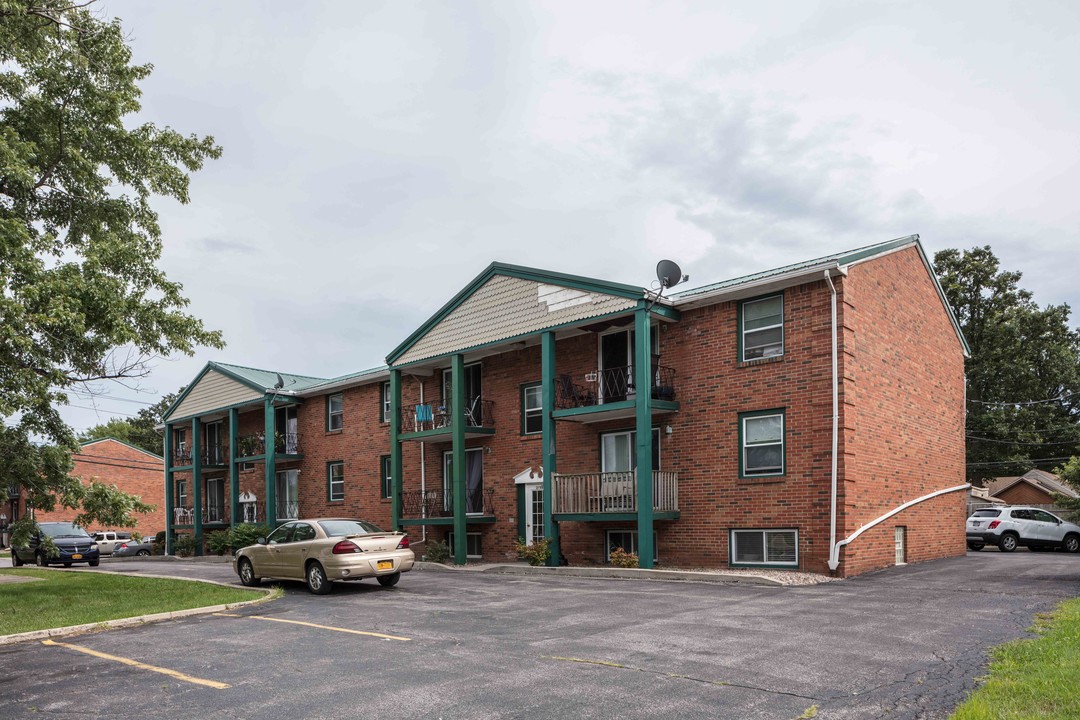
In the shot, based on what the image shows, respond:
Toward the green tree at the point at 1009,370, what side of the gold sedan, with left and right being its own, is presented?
right

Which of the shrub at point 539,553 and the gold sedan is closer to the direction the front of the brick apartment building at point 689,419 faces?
the gold sedan

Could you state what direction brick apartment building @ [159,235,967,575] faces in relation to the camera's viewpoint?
facing the viewer and to the left of the viewer

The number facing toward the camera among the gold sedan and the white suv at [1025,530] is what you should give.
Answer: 0

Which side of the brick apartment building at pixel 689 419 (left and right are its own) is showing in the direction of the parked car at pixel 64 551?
right

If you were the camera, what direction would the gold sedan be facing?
facing away from the viewer and to the left of the viewer

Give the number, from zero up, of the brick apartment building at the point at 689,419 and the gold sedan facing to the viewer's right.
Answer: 0

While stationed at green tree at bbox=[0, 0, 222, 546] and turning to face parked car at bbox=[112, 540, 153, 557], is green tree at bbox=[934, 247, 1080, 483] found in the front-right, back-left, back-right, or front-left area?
front-right
